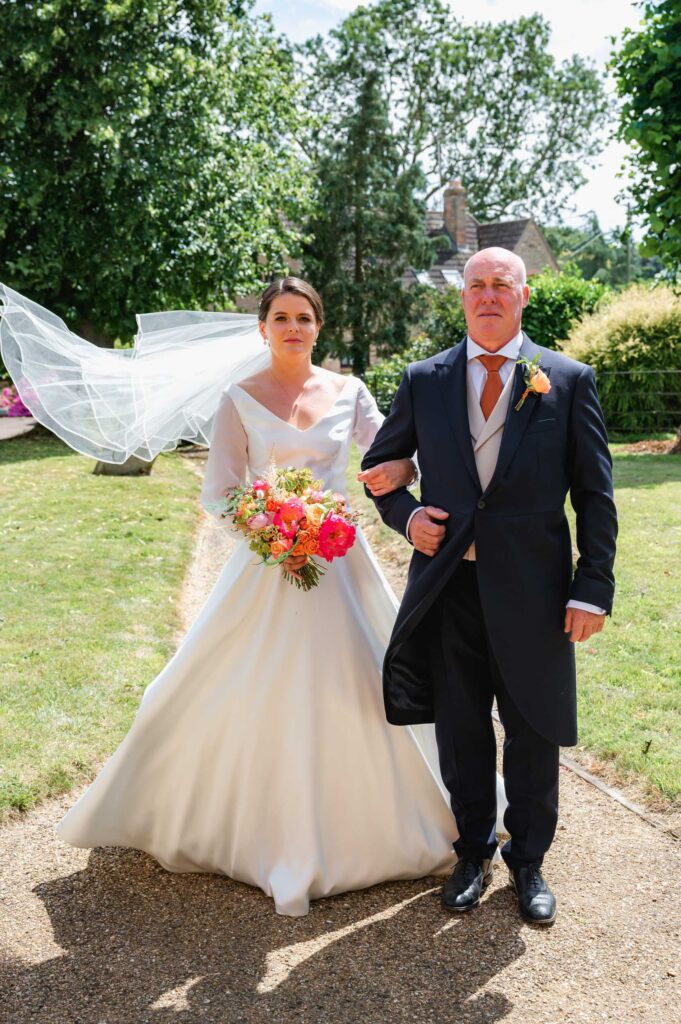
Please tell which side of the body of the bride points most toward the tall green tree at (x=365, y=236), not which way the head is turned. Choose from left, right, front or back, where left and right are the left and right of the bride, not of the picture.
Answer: back

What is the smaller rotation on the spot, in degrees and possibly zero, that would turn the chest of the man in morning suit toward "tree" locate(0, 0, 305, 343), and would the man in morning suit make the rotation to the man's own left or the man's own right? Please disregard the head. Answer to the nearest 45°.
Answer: approximately 135° to the man's own right

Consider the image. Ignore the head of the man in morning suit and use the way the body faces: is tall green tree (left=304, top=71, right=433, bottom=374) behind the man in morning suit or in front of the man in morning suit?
behind

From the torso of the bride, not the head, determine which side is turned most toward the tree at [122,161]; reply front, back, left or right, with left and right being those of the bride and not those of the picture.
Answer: back

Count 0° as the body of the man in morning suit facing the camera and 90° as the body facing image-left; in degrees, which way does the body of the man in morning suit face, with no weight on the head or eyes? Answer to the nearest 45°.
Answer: approximately 0°

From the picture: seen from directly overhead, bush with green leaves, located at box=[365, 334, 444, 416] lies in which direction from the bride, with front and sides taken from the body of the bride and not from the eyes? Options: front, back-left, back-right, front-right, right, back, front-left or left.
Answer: back

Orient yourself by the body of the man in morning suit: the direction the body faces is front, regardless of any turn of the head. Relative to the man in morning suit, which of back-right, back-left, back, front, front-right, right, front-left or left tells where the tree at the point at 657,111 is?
back

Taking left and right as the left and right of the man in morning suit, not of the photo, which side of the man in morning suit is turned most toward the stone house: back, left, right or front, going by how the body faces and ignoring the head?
back

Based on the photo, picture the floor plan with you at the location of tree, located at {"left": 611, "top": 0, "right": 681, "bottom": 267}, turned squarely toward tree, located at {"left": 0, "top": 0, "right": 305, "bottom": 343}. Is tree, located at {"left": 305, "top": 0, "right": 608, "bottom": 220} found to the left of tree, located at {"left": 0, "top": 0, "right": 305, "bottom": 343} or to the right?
right

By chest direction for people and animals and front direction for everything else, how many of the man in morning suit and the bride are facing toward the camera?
2

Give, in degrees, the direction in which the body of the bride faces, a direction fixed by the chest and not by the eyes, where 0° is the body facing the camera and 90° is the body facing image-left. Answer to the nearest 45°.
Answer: approximately 0°

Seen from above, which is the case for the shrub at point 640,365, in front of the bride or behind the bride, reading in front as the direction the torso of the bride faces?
behind

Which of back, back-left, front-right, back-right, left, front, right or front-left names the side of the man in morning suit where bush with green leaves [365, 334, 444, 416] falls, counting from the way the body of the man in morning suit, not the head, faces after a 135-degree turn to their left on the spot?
front-left

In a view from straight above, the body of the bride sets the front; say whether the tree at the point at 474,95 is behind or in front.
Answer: behind

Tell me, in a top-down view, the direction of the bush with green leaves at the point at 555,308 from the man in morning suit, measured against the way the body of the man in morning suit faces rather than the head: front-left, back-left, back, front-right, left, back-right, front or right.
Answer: back
